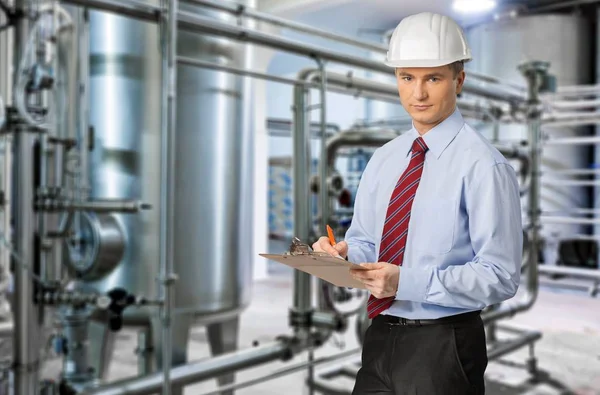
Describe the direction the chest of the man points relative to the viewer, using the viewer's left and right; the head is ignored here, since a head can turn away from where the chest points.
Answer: facing the viewer and to the left of the viewer

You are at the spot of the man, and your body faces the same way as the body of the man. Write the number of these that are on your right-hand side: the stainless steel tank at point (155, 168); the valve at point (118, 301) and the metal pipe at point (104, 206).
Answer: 3

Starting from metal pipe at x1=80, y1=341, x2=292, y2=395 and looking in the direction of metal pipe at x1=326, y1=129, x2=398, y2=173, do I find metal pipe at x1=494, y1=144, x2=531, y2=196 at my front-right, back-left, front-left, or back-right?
front-right

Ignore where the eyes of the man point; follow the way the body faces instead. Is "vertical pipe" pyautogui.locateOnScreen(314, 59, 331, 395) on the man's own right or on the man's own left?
on the man's own right

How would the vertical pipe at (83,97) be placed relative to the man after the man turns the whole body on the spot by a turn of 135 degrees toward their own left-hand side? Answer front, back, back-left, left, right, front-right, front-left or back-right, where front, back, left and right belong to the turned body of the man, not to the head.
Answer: back-left

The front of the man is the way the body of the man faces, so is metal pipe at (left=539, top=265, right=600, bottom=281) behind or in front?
behind

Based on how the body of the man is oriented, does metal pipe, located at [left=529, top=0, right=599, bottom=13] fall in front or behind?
behind
